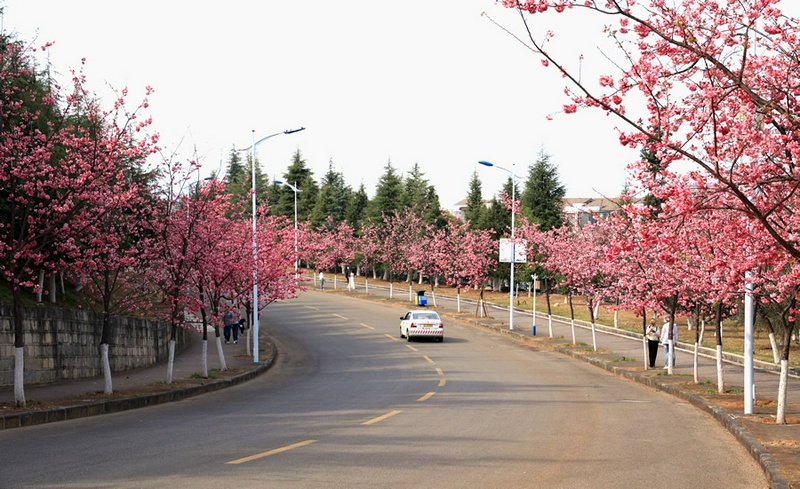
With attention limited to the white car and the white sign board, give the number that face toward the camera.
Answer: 1

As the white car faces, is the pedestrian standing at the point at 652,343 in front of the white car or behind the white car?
behind

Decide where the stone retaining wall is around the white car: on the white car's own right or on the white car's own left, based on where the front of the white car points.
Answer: on the white car's own left

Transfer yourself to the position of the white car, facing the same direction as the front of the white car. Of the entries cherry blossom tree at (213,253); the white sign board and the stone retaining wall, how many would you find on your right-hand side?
1

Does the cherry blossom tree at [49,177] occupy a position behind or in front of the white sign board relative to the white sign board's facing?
in front

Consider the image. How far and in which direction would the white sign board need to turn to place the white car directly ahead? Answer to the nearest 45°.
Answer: approximately 45° to its right

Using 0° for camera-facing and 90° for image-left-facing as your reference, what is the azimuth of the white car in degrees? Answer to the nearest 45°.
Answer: approximately 135°

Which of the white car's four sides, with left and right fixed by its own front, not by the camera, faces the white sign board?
right

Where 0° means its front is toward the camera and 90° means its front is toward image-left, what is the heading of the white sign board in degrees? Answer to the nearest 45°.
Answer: approximately 0°

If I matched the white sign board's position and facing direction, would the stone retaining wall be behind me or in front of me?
in front

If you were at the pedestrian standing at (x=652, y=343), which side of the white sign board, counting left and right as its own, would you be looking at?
front
